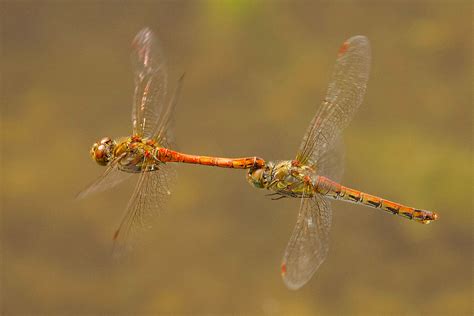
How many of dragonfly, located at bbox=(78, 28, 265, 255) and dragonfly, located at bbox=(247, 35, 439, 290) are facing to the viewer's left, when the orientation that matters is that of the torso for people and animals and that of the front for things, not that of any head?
2

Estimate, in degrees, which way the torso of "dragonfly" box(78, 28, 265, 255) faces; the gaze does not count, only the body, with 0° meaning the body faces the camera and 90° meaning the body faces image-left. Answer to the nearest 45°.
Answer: approximately 90°

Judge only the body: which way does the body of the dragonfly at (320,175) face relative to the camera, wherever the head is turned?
to the viewer's left
